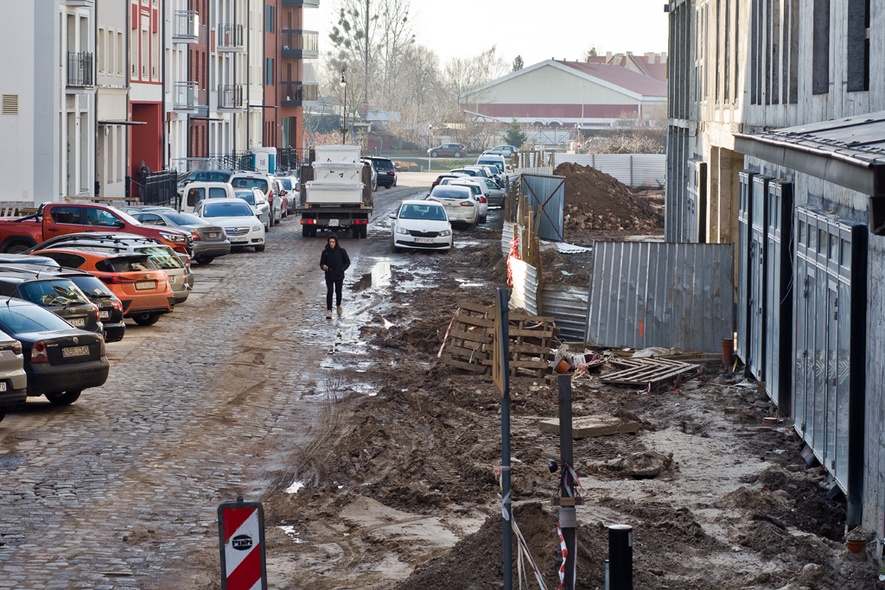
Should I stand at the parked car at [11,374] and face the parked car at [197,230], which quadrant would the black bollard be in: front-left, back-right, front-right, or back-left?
back-right

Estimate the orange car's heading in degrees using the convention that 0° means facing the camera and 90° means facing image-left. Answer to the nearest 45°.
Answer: approximately 135°

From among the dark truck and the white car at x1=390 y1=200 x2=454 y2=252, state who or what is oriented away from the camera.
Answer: the dark truck

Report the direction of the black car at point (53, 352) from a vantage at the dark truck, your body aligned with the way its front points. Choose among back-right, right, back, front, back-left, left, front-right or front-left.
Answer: back

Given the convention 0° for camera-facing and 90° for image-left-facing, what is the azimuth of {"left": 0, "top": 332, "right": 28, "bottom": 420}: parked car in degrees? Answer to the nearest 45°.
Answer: approximately 135°

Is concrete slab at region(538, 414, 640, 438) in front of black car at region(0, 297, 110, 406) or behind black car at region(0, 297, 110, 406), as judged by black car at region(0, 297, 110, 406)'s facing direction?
behind

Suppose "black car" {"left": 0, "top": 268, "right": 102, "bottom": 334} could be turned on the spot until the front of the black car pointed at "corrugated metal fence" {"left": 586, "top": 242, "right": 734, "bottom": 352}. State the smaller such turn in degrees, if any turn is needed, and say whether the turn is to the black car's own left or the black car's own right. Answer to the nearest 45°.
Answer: approximately 135° to the black car's own right

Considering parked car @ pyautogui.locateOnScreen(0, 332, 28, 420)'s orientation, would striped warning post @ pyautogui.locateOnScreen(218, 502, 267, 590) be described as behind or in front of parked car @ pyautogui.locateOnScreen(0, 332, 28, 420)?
behind

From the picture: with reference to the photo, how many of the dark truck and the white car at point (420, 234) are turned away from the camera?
1

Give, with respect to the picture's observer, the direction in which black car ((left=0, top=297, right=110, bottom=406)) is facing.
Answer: facing away from the viewer and to the left of the viewer

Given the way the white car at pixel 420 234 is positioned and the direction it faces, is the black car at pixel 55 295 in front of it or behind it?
in front

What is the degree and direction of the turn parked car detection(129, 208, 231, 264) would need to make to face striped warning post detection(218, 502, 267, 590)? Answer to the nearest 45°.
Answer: approximately 135° to its left

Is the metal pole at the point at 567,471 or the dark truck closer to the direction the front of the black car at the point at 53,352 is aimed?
the dark truck

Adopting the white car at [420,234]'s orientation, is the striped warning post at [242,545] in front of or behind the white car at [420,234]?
in front

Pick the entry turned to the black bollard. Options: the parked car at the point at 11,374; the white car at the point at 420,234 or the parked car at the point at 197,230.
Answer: the white car
